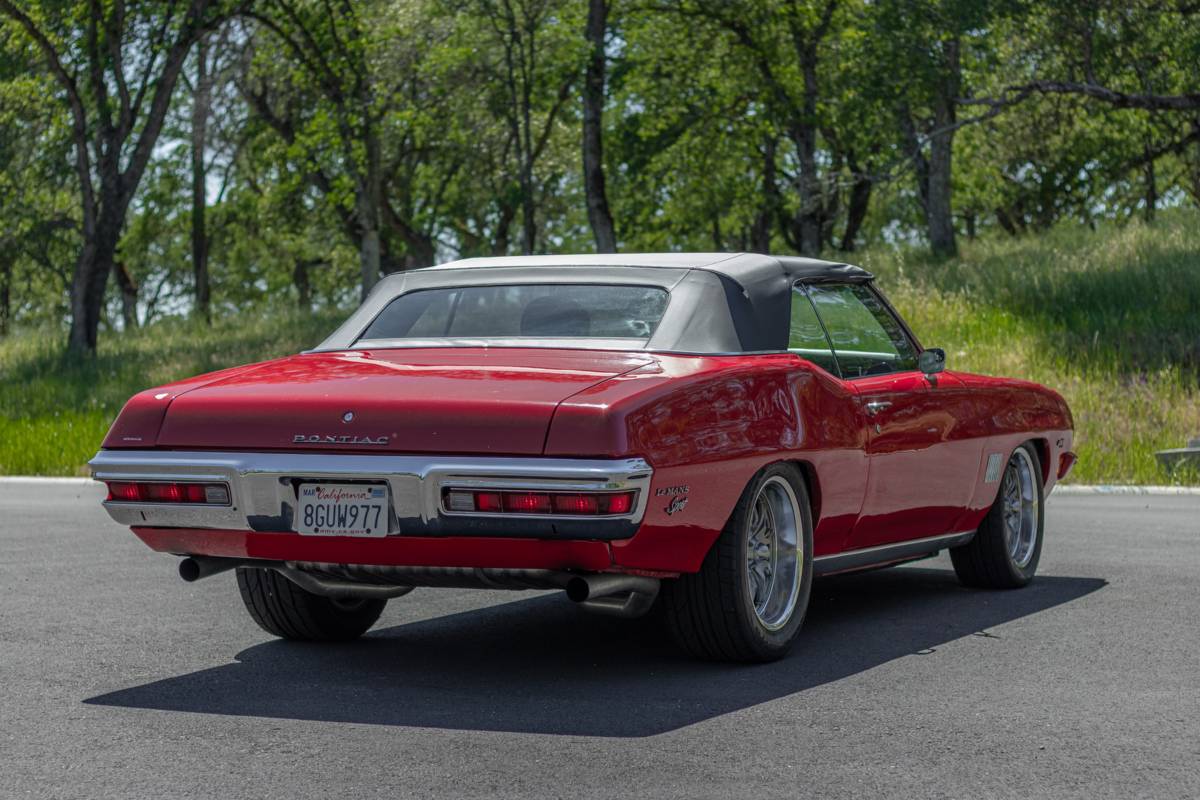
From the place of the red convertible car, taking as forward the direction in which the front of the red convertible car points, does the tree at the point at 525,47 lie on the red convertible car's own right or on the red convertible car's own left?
on the red convertible car's own left

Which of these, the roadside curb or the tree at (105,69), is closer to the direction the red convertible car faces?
the roadside curb

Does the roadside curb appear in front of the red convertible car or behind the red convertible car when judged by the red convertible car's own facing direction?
in front

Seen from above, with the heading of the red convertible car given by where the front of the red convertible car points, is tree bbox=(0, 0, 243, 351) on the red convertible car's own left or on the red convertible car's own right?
on the red convertible car's own left

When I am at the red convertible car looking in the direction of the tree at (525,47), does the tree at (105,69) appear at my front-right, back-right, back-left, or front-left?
front-left

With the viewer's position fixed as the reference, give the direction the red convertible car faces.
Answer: facing away from the viewer and to the right of the viewer
